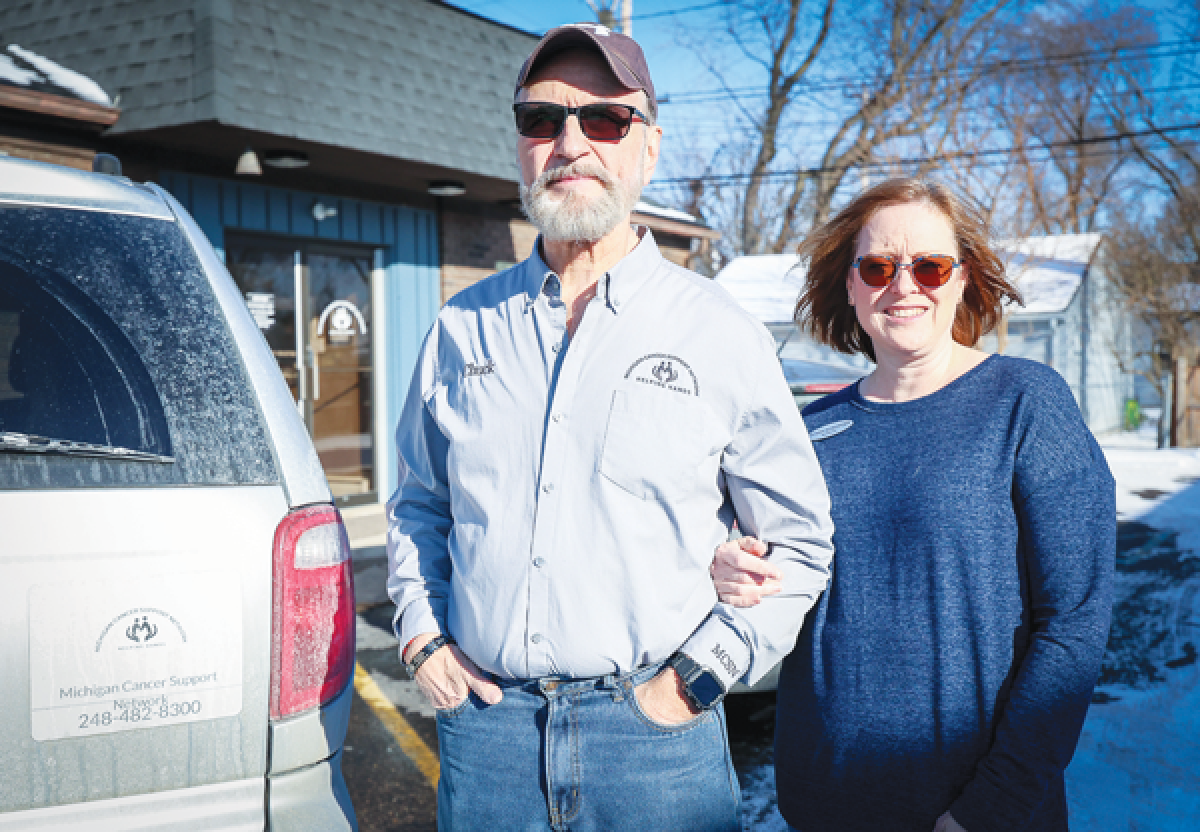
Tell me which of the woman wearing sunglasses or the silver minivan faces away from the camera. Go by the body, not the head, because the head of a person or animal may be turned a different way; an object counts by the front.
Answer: the silver minivan

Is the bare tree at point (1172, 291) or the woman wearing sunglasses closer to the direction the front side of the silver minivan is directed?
the bare tree

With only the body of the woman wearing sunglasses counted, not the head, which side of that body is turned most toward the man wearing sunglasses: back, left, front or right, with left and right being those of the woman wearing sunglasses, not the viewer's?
right

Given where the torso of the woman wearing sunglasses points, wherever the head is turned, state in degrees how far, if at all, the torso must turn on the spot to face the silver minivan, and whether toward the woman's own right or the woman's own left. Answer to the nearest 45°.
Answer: approximately 90° to the woman's own right

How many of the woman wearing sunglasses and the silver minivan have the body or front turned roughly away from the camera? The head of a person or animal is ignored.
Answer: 1

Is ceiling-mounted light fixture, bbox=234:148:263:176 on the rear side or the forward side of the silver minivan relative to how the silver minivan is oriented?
on the forward side

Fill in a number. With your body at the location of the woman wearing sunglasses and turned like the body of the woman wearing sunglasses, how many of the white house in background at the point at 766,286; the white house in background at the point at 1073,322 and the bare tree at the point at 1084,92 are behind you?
3

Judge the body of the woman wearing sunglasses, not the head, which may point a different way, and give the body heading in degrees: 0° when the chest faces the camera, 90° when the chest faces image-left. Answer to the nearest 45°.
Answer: approximately 0°

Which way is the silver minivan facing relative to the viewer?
away from the camera

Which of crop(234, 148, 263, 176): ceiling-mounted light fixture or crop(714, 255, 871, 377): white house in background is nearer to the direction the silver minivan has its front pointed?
the ceiling-mounted light fixture

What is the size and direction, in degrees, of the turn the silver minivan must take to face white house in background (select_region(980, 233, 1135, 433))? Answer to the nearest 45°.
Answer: approximately 45° to its right

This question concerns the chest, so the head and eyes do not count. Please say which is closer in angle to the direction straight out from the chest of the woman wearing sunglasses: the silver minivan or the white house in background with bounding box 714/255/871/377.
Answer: the silver minivan

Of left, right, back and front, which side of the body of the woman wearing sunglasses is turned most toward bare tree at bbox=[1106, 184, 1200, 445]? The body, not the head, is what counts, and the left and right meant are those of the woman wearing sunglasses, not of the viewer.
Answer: back

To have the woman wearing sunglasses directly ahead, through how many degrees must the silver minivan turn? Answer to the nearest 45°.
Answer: approximately 90° to its right
